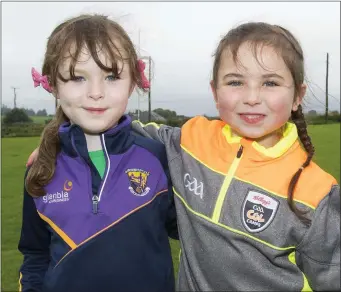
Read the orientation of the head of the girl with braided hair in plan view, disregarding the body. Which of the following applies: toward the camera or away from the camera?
toward the camera

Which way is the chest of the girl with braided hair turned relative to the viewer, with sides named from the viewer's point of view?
facing the viewer
